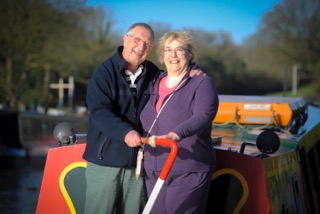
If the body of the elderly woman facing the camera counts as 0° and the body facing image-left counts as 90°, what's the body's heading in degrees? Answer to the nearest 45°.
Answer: approximately 45°

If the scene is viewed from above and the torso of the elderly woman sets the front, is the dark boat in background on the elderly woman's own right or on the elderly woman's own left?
on the elderly woman's own right
